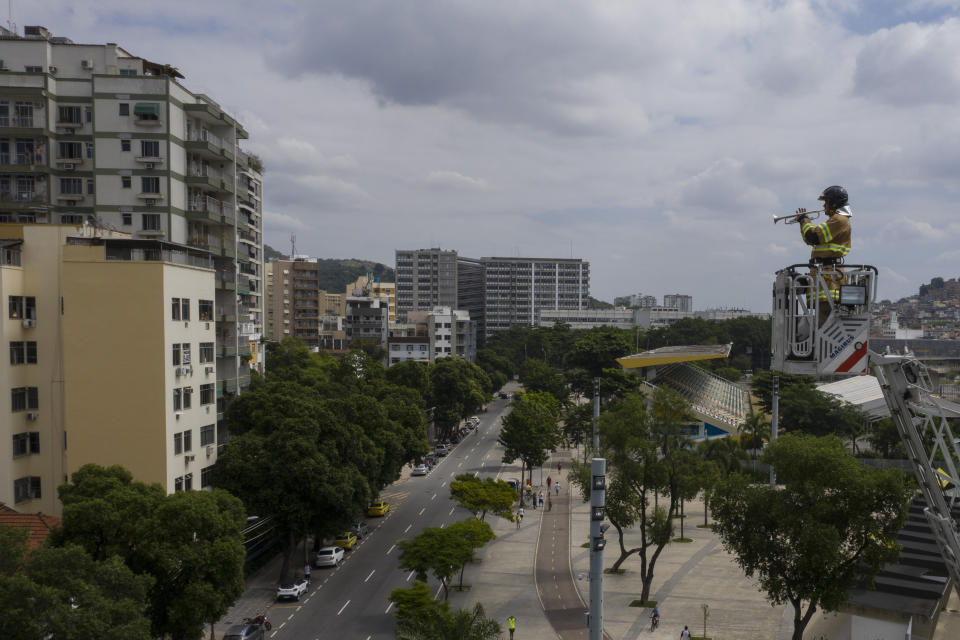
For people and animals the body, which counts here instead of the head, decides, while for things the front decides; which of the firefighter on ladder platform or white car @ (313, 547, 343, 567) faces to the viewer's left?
the firefighter on ladder platform

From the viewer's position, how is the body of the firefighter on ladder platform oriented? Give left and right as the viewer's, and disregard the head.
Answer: facing to the left of the viewer

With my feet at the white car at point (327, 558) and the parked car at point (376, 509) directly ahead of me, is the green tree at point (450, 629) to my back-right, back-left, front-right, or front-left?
back-right

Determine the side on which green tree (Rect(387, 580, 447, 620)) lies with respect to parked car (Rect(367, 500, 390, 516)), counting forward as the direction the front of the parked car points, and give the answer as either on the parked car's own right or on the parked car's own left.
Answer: on the parked car's own right

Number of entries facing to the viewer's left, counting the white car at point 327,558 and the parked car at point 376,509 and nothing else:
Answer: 0

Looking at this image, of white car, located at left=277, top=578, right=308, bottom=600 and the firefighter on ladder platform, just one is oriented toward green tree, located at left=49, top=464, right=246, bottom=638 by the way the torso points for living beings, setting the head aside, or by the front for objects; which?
the firefighter on ladder platform

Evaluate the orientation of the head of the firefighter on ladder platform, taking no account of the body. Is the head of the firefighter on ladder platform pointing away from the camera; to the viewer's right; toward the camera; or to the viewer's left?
to the viewer's left

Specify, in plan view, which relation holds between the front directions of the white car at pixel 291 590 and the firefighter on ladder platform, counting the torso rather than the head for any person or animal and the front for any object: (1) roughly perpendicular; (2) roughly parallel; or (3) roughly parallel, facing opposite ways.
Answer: roughly perpendicular

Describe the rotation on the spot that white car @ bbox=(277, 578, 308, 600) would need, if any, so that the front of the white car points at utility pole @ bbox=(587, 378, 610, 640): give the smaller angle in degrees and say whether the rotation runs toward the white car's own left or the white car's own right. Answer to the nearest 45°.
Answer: approximately 135° to the white car's own right

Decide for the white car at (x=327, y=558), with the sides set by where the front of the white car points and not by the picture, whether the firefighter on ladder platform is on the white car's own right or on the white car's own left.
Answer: on the white car's own right

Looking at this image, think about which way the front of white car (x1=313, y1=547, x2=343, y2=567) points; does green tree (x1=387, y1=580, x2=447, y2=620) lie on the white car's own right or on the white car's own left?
on the white car's own right

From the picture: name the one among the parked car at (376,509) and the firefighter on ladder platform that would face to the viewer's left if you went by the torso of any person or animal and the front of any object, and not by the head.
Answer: the firefighter on ladder platform

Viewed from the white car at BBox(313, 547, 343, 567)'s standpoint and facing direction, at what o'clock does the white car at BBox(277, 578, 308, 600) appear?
the white car at BBox(277, 578, 308, 600) is roughly at 5 o'clock from the white car at BBox(313, 547, 343, 567).

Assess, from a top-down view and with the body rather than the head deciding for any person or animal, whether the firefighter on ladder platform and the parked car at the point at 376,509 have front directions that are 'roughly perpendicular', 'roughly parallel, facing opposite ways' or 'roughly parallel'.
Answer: roughly perpendicular
